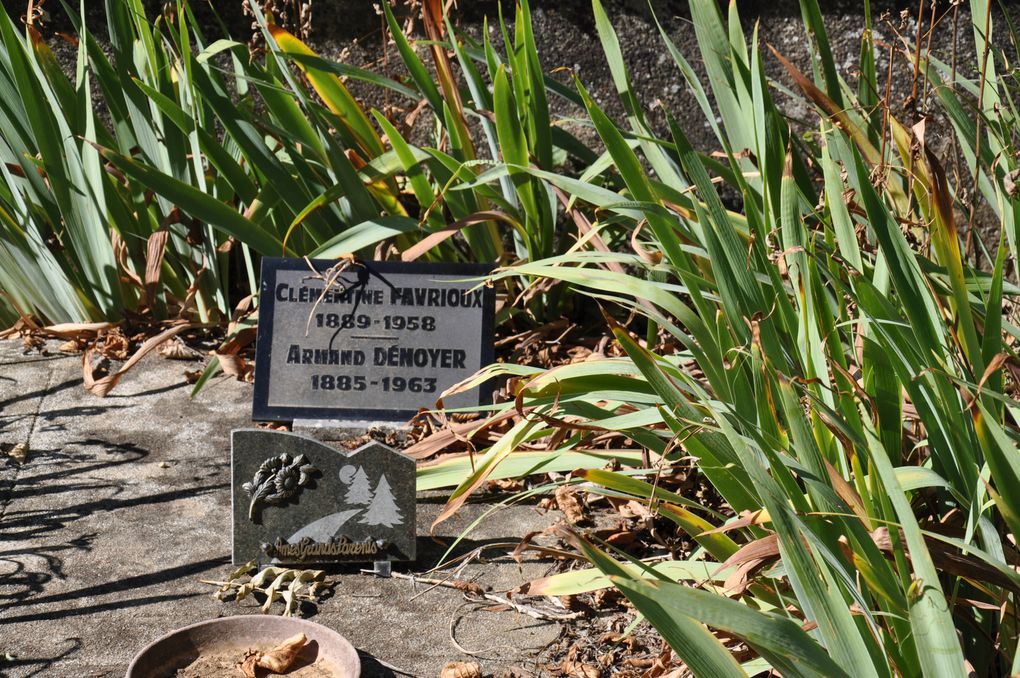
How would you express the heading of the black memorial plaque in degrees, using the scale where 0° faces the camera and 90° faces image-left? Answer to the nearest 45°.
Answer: approximately 0°

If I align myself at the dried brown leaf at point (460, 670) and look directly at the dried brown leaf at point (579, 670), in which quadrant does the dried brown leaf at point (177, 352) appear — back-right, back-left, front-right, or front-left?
back-left

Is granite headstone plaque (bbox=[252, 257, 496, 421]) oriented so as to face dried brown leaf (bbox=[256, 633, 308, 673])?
yes

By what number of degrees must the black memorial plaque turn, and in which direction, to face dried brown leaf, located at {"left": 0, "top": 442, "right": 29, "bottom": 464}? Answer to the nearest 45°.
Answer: approximately 135° to its right

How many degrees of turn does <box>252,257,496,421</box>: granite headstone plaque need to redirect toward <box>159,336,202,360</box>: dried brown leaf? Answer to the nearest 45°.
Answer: approximately 135° to its right

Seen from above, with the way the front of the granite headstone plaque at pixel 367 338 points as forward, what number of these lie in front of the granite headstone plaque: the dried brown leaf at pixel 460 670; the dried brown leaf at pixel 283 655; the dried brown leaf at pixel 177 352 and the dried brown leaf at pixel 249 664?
3

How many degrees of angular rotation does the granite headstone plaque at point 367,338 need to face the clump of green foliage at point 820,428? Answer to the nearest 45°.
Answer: approximately 45° to its left

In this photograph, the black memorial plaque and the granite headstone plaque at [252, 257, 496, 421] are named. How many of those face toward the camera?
2

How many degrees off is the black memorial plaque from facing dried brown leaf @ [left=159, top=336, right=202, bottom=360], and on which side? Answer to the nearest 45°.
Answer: approximately 180°
